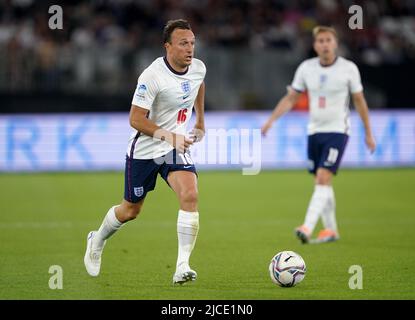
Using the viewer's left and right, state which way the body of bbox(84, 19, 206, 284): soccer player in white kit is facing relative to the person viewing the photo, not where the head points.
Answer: facing the viewer and to the right of the viewer

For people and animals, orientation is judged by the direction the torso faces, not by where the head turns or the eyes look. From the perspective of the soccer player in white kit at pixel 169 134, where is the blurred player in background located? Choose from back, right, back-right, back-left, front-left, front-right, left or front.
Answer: left

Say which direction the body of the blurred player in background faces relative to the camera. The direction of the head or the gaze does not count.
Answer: toward the camera

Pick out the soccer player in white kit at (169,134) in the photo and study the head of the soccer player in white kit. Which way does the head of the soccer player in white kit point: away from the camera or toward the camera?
toward the camera

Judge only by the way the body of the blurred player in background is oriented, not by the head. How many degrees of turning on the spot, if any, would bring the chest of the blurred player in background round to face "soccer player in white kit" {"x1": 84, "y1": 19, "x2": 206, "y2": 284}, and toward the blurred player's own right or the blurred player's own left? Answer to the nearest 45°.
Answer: approximately 45° to the blurred player's own right
